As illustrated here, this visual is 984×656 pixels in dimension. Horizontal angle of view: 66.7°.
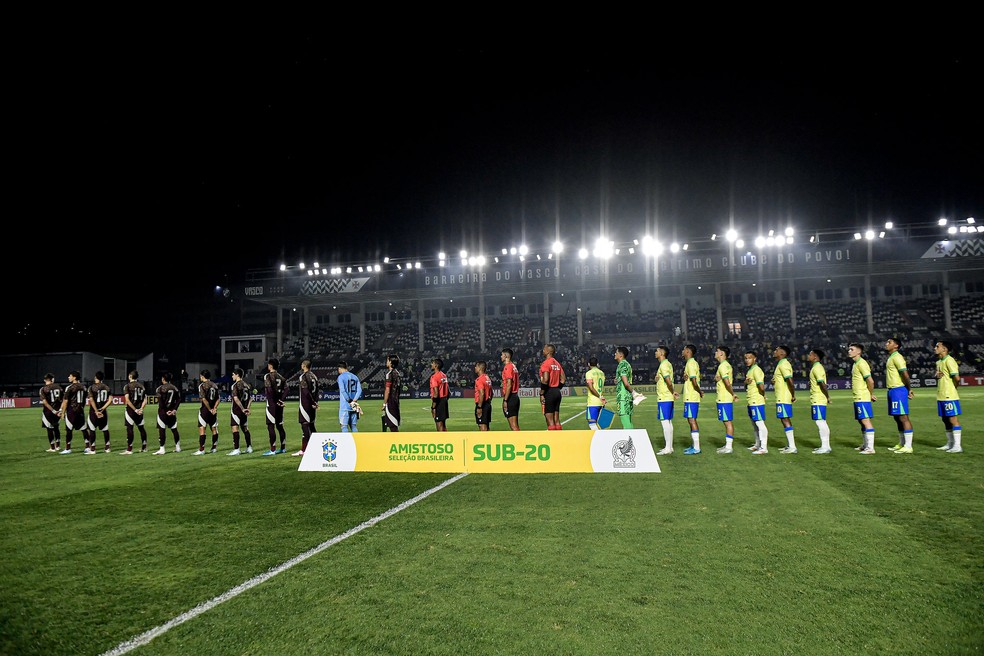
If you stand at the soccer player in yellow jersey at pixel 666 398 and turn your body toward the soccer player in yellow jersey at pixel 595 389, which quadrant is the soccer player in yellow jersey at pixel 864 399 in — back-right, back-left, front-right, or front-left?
back-right

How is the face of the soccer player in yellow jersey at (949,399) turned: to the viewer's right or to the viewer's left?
to the viewer's left

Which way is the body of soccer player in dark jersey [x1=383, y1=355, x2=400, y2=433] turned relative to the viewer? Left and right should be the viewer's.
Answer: facing away from the viewer and to the left of the viewer
